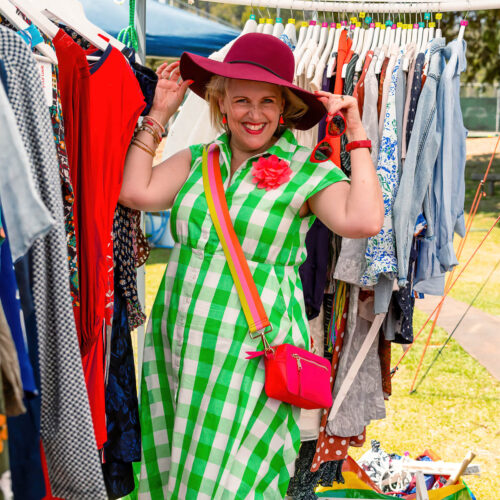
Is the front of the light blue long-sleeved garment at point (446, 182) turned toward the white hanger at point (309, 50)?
yes

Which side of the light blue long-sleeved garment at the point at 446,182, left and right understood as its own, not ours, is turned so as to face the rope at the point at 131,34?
front

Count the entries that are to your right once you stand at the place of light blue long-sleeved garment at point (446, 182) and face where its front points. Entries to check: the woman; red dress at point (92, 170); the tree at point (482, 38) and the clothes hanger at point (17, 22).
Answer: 1

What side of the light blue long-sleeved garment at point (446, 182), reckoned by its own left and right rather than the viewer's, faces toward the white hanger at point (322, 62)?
front

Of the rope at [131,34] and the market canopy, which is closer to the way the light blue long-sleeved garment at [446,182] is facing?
the rope

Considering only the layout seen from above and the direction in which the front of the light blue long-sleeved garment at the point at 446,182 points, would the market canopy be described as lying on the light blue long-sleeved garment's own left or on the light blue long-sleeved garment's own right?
on the light blue long-sleeved garment's own right

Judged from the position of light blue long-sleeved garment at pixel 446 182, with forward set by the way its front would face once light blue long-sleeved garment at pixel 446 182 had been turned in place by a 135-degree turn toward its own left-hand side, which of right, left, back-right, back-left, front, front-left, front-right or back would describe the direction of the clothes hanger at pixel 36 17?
right

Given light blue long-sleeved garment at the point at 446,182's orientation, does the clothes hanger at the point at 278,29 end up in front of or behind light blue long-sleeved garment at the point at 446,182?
in front

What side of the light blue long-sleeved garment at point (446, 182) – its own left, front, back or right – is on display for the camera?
left
